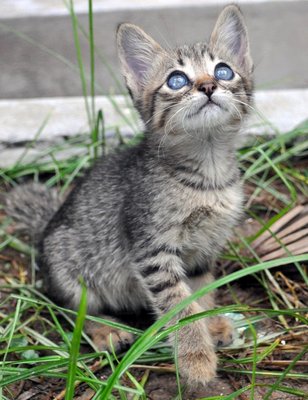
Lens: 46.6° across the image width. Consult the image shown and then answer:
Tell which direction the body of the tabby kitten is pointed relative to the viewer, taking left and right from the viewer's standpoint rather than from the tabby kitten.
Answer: facing the viewer and to the right of the viewer
